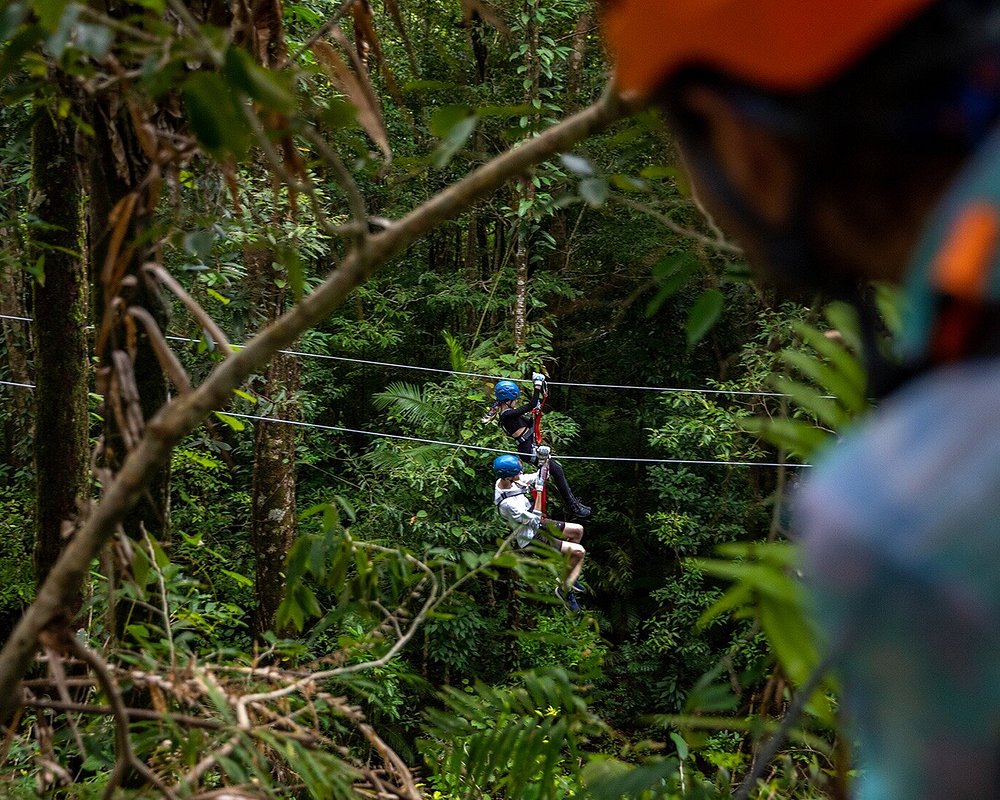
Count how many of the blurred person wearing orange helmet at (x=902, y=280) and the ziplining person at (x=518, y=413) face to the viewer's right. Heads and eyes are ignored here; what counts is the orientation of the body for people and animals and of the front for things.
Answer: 1

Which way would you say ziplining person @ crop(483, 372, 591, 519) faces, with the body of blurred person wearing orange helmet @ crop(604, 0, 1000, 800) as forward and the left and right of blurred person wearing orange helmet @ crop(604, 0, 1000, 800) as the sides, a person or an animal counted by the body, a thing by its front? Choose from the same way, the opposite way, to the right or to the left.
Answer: the opposite way

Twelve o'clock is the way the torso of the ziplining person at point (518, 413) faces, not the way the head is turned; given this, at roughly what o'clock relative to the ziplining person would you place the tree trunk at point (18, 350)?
The tree trunk is roughly at 6 o'clock from the ziplining person.

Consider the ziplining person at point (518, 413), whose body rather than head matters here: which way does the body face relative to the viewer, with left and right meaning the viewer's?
facing to the right of the viewer

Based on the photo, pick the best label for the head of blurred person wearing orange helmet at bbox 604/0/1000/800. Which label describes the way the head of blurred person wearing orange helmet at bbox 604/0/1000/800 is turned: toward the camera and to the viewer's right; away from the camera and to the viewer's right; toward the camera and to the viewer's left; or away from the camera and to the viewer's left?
away from the camera and to the viewer's left
